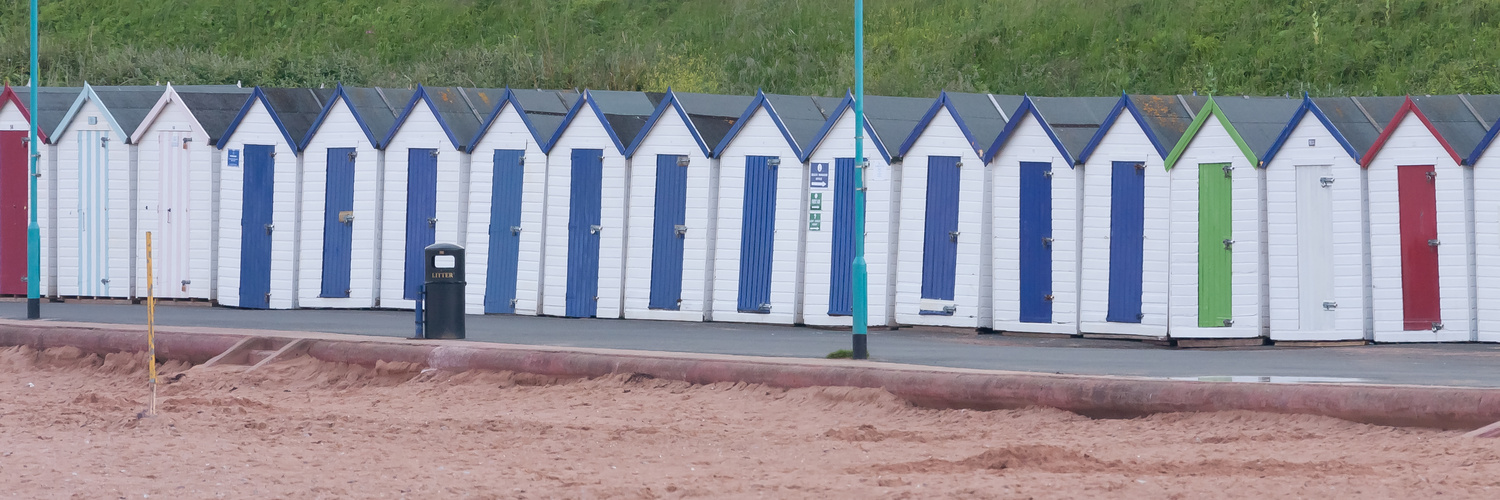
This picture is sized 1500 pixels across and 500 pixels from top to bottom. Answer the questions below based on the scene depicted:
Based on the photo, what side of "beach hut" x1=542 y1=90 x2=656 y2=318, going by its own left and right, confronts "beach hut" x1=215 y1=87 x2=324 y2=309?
right

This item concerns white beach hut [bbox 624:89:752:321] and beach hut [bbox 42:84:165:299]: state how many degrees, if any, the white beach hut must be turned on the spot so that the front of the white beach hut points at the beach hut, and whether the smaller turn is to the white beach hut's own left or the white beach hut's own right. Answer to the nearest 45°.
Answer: approximately 90° to the white beach hut's own right

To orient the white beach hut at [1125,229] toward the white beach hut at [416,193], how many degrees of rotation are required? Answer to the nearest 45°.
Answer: approximately 45° to its right

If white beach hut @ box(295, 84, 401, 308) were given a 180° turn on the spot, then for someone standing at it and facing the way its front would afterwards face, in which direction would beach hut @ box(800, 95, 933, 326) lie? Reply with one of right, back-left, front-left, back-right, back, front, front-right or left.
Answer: right

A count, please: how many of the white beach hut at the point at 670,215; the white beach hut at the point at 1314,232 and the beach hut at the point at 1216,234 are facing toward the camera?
3

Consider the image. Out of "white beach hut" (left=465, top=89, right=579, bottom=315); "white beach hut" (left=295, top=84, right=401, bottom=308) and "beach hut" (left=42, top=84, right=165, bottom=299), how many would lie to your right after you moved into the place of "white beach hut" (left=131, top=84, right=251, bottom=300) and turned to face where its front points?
1

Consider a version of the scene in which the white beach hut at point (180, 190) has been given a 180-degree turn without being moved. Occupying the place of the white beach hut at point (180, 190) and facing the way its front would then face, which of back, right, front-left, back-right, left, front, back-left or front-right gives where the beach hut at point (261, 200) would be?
right

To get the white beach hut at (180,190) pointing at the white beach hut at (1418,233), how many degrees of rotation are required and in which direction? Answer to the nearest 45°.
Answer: approximately 90° to its left

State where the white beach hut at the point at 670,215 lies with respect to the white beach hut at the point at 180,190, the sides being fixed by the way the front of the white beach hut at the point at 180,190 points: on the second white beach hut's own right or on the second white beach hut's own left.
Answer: on the second white beach hut's own left

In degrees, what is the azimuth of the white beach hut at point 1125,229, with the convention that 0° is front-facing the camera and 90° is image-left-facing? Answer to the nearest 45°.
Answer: approximately 45°

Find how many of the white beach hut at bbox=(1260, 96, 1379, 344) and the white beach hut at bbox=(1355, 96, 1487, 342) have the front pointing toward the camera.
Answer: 2

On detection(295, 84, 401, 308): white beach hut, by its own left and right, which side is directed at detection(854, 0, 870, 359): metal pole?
left

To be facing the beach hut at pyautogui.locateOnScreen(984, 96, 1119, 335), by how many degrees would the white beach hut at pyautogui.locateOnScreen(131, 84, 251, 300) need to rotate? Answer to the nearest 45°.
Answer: approximately 90° to its left

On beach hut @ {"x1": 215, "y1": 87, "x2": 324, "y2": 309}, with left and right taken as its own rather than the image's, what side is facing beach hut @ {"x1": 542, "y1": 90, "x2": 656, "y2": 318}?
left

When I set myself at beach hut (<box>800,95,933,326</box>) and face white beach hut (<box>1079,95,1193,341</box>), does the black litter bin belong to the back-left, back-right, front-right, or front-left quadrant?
back-right
